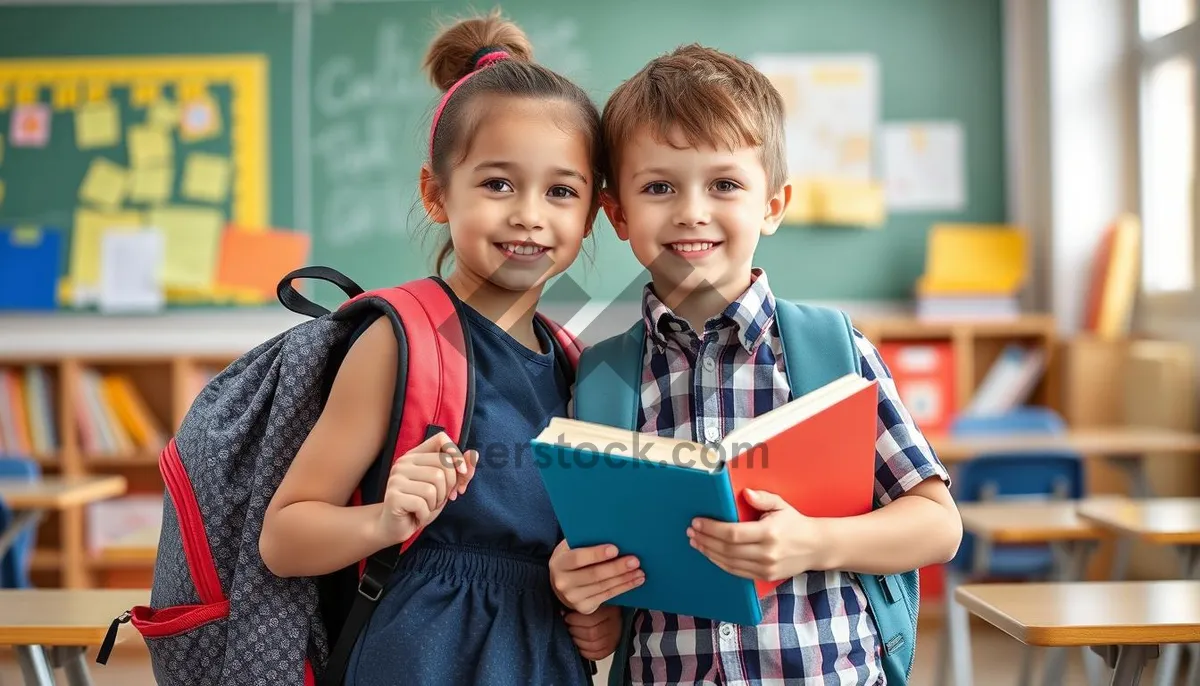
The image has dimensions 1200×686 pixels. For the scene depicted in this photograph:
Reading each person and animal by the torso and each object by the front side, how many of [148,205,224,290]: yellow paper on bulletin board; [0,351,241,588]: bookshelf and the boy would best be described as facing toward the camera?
3

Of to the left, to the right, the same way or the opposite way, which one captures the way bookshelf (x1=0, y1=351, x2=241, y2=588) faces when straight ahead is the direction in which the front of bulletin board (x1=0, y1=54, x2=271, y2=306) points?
the same way

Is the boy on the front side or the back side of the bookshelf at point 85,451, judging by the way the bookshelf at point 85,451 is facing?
on the front side

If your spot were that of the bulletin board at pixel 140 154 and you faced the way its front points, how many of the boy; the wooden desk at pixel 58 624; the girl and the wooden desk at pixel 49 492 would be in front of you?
4

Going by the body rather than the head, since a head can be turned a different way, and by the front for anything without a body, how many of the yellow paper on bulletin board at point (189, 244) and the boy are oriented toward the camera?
2

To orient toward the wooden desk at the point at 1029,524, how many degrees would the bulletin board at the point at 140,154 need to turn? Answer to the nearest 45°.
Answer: approximately 45° to its left

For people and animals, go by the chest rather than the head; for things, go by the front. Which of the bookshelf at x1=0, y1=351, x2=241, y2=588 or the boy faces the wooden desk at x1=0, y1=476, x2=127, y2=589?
the bookshelf

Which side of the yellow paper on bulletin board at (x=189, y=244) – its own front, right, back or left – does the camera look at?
front

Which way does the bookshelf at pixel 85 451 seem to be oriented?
toward the camera

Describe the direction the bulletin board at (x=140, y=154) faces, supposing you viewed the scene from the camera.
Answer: facing the viewer

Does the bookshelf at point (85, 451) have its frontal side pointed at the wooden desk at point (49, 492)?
yes

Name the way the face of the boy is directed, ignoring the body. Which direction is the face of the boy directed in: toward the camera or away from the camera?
toward the camera

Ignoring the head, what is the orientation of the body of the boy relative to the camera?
toward the camera

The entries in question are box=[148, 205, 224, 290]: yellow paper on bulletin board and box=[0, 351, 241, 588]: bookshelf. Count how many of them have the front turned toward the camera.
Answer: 2

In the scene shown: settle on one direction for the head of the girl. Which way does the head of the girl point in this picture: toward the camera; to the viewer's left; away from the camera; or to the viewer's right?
toward the camera
